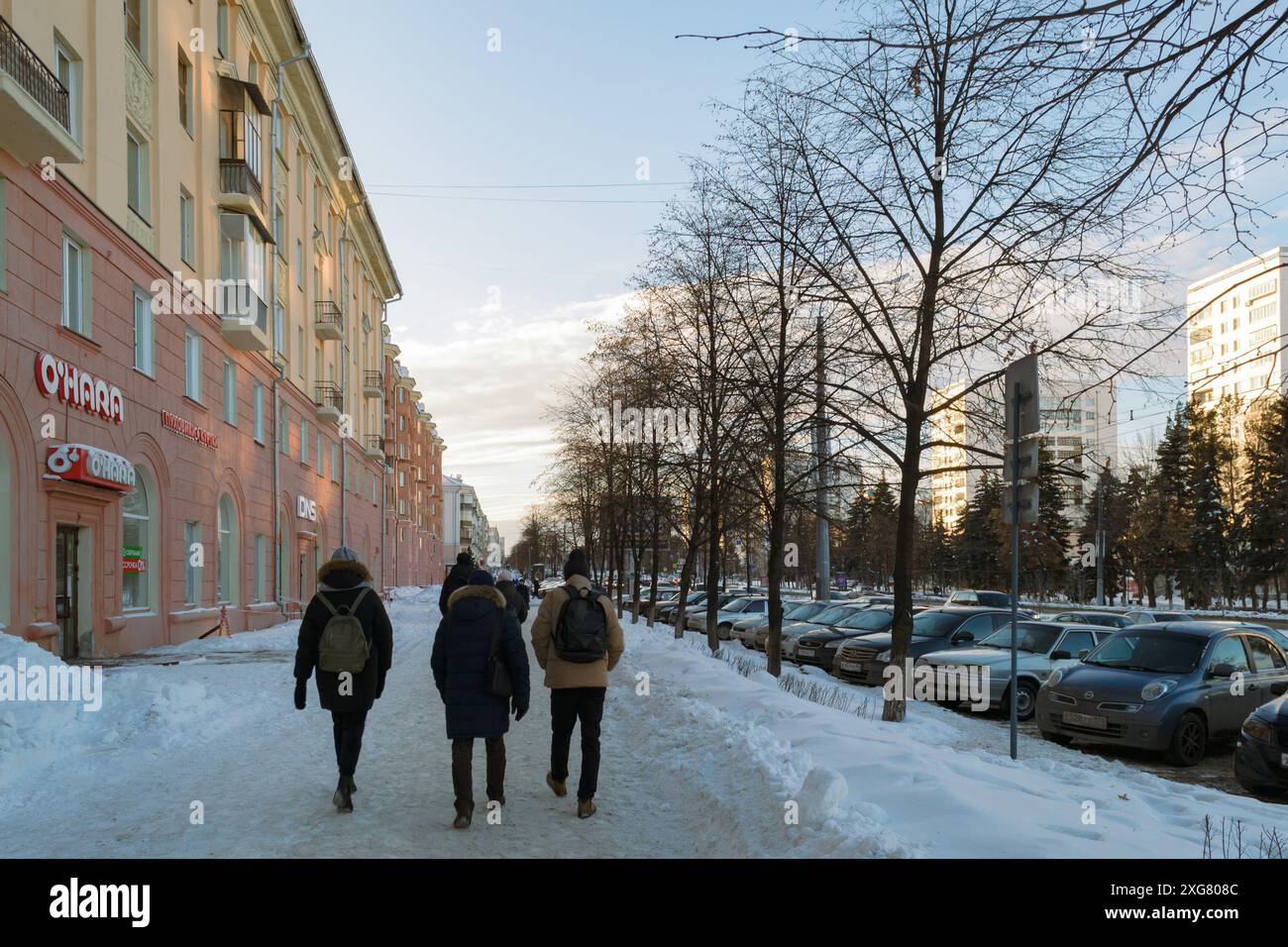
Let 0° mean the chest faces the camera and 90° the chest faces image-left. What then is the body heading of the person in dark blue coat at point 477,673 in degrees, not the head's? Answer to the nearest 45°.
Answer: approximately 180°

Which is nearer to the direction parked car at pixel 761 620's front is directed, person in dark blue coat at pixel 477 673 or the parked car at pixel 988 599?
the person in dark blue coat

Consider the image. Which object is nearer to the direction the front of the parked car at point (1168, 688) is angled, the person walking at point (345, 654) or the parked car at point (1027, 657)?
the person walking

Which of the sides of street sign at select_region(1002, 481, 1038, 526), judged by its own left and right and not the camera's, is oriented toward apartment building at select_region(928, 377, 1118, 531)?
front

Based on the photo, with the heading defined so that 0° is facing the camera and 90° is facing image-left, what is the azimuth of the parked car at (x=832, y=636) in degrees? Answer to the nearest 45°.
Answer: approximately 45°

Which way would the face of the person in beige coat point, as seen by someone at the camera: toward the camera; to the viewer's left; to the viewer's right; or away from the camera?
away from the camera

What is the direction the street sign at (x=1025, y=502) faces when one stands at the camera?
facing away from the viewer

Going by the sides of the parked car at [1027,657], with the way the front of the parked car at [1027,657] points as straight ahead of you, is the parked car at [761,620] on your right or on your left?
on your right

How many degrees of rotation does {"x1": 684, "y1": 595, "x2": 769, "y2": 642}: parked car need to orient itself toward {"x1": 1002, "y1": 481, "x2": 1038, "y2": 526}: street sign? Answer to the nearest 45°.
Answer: approximately 45° to its left

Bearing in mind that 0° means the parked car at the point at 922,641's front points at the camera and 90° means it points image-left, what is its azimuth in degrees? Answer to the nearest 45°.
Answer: approximately 45°

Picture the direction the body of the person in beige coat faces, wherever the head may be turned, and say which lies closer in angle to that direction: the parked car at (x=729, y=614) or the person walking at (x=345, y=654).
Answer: the parked car

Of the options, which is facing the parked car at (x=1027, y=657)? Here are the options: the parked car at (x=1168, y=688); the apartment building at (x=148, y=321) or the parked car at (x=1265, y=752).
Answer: the apartment building

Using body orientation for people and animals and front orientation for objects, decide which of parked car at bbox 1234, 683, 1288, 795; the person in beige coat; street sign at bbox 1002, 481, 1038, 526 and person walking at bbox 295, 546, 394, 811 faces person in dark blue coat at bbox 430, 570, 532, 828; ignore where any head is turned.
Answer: the parked car

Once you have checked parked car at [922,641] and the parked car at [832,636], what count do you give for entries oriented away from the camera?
0
